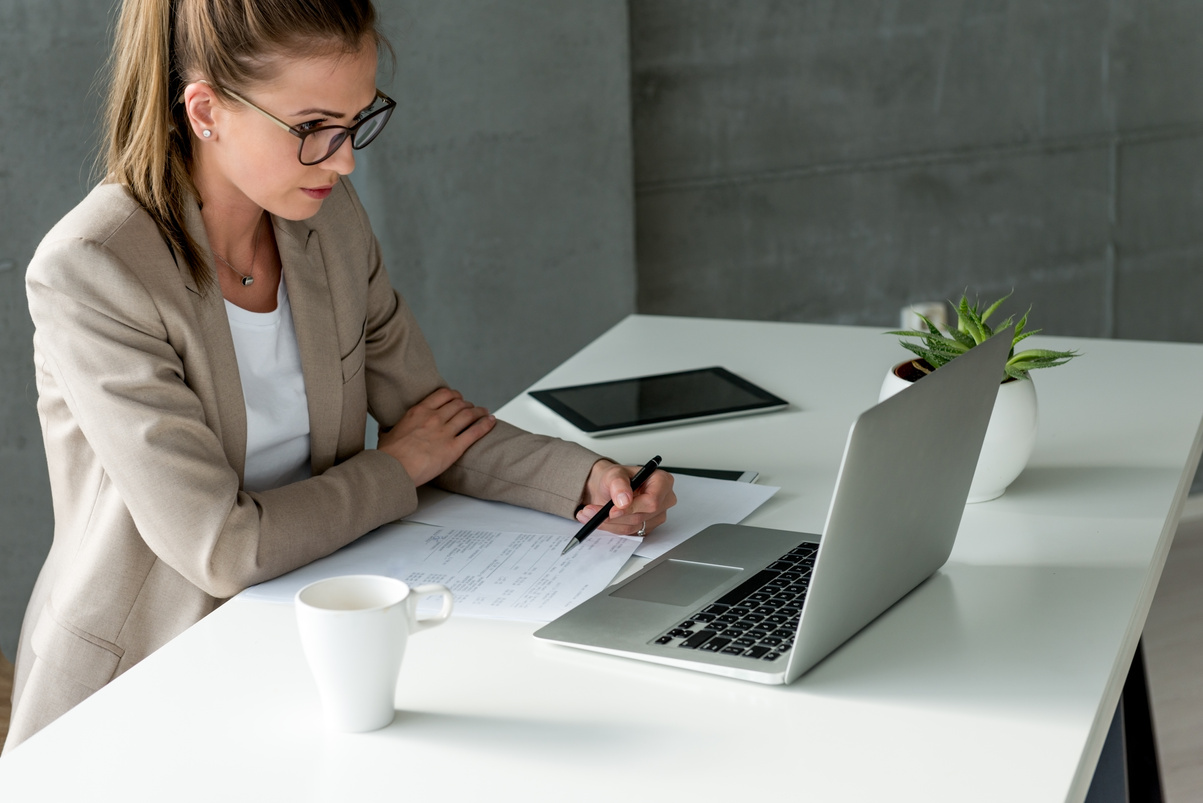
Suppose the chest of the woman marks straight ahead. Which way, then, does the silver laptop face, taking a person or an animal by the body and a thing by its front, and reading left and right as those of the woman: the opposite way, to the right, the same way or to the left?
the opposite way

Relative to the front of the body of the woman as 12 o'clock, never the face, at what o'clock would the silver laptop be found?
The silver laptop is roughly at 12 o'clock from the woman.

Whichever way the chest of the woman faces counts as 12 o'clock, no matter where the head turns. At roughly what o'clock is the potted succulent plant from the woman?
The potted succulent plant is roughly at 11 o'clock from the woman.

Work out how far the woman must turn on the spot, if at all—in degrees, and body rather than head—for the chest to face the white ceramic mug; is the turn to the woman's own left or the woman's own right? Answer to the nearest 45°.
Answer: approximately 45° to the woman's own right
